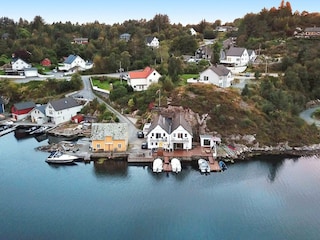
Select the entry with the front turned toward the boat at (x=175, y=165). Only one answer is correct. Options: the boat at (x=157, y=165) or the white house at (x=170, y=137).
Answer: the white house

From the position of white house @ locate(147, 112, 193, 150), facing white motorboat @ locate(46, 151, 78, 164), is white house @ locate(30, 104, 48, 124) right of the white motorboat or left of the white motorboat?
right

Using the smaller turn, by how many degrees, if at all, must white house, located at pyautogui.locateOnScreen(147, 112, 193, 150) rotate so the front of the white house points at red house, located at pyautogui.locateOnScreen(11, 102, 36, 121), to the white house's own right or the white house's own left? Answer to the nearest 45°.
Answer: approximately 135° to the white house's own right
